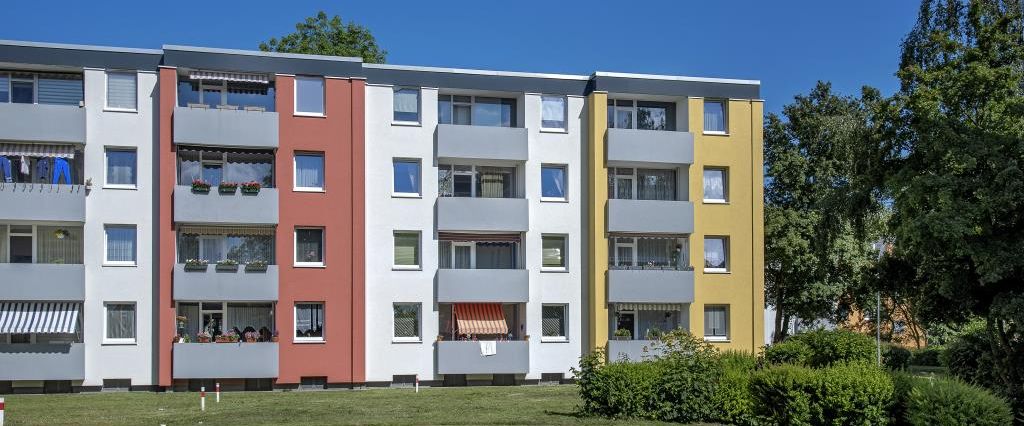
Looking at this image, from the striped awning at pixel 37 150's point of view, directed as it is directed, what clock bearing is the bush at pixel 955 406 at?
The bush is roughly at 11 o'clock from the striped awning.

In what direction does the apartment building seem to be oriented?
toward the camera

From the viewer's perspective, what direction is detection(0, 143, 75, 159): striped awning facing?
toward the camera

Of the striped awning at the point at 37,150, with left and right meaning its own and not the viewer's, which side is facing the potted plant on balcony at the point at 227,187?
left

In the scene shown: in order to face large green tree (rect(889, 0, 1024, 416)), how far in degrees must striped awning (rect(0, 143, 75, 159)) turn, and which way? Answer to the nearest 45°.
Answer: approximately 45° to its left

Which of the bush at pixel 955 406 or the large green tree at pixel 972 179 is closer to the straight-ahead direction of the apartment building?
the bush

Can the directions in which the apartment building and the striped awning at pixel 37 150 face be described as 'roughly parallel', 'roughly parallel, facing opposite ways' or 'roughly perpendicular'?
roughly parallel

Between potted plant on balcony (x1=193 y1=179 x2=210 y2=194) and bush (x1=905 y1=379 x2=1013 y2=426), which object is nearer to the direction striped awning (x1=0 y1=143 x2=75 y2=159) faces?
the bush

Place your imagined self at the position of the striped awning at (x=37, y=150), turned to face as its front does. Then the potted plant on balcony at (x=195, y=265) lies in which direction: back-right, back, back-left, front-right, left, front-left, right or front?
left

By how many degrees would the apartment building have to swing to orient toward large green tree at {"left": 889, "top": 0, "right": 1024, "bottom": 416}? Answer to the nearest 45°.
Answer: approximately 45° to its left

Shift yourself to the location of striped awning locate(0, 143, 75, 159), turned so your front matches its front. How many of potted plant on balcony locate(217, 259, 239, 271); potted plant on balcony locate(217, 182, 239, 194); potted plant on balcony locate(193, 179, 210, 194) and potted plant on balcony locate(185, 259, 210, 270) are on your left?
4

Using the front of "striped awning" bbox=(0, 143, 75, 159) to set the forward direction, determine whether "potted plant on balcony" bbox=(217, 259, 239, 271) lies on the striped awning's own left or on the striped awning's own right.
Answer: on the striped awning's own left
